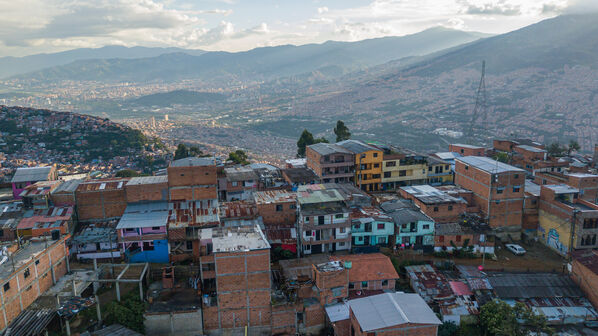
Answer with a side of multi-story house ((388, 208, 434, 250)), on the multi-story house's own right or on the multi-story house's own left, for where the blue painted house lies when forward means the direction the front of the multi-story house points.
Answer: on the multi-story house's own right

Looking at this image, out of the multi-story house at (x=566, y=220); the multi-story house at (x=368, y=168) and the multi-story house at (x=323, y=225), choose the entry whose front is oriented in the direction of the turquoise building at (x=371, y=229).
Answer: the multi-story house at (x=368, y=168)

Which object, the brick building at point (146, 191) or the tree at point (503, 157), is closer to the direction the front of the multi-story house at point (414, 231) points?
the brick building

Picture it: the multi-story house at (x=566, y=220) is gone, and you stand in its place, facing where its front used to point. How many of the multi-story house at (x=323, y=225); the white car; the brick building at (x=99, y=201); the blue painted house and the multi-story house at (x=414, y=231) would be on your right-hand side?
5

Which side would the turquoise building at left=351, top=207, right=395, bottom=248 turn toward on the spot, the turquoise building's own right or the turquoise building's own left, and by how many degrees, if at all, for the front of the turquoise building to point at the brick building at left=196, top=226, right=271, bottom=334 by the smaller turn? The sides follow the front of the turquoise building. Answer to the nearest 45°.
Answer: approximately 45° to the turquoise building's own right

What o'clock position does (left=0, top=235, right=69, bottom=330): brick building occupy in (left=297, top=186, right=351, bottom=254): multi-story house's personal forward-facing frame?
The brick building is roughly at 2 o'clock from the multi-story house.

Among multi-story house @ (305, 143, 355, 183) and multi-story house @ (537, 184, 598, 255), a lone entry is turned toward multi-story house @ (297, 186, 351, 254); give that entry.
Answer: multi-story house @ (305, 143, 355, 183)

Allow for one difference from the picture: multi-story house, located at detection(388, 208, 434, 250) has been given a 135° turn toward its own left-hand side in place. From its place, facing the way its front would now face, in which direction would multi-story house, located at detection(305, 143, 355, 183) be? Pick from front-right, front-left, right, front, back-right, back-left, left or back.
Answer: left
